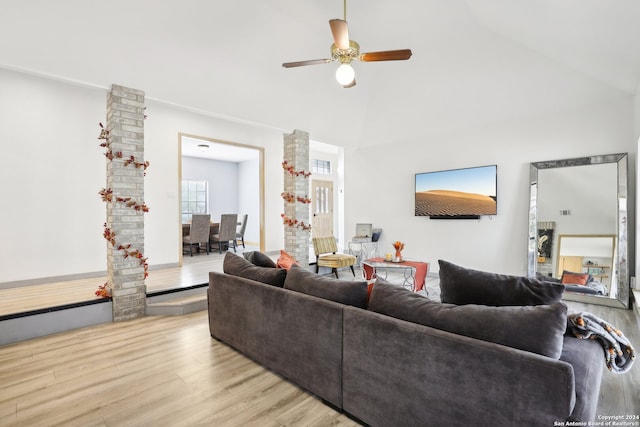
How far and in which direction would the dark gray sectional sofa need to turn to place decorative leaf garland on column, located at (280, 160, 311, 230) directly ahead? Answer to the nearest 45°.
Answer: approximately 90° to its left

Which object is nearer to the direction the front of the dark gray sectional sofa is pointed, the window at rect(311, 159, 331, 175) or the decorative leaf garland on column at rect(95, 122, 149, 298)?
the window

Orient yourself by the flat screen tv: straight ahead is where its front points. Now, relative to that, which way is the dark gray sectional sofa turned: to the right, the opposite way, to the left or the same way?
the opposite way

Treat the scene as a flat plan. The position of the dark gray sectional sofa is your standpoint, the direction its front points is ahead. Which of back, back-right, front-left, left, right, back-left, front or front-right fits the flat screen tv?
front-left

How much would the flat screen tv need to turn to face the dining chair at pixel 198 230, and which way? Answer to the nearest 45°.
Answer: approximately 45° to its right

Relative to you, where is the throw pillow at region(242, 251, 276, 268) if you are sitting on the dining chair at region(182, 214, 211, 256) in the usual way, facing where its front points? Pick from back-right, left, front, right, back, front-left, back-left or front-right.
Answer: back-left

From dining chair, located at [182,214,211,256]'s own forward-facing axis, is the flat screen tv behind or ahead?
behind

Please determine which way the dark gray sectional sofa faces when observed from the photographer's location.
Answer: facing away from the viewer and to the right of the viewer

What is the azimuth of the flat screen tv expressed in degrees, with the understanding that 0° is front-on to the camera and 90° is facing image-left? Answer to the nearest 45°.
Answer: approximately 45°
